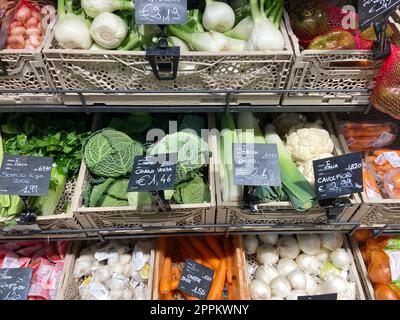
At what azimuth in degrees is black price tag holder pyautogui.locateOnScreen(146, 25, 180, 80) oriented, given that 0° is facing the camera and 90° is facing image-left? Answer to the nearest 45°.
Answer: approximately 0°

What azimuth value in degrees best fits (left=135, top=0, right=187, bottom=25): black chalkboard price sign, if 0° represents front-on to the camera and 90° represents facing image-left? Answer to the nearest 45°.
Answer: approximately 0°
